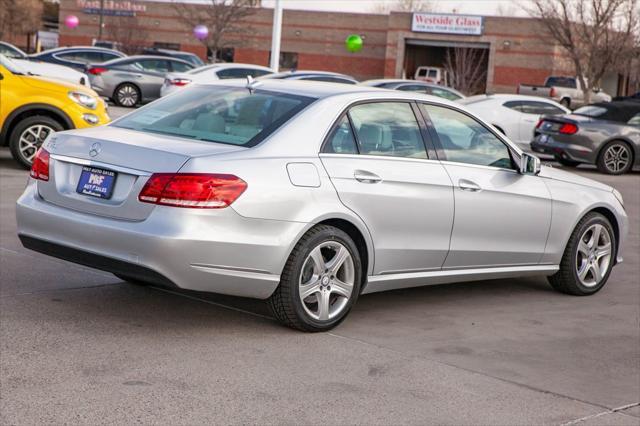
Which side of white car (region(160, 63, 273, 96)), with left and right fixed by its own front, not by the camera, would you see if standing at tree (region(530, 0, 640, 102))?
front

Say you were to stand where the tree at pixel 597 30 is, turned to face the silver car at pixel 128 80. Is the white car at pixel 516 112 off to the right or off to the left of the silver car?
left

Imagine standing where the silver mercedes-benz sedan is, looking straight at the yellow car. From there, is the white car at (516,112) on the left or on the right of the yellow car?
right

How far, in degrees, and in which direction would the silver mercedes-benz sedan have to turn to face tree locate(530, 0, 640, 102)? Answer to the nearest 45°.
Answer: approximately 45° to its left

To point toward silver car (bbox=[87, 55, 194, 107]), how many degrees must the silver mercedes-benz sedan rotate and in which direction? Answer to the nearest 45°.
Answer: approximately 45° to its left

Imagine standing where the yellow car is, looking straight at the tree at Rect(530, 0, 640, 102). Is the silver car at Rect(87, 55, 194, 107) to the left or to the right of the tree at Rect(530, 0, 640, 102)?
left

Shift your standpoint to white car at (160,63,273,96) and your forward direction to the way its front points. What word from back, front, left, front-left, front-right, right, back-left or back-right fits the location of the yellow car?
back-right

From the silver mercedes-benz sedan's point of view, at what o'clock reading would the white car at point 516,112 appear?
The white car is roughly at 11 o'clock from the silver mercedes-benz sedan.

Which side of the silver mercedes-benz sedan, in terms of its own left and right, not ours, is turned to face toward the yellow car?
left

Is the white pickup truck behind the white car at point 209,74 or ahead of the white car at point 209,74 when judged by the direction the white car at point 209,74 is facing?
ahead

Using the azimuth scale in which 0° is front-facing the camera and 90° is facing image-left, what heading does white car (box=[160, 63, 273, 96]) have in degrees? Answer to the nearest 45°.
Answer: approximately 225°

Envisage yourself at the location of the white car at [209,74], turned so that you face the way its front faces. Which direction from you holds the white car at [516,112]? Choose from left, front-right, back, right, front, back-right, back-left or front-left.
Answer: right

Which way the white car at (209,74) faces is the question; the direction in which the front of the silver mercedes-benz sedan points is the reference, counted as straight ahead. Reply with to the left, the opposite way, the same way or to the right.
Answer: the same way

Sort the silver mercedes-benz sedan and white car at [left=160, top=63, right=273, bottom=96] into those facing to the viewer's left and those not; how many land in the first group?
0

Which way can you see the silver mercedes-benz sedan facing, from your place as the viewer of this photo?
facing away from the viewer and to the right of the viewer
